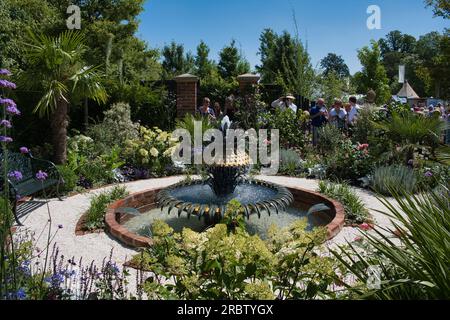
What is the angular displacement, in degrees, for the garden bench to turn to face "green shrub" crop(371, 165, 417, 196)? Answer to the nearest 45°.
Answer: approximately 45° to its left

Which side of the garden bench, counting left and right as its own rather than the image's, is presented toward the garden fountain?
front

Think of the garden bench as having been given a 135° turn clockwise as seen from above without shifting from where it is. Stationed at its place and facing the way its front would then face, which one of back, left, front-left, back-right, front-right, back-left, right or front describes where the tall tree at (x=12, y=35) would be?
right

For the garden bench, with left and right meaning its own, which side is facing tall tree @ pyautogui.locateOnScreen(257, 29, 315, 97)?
left

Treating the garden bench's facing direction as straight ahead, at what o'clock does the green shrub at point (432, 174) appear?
The green shrub is roughly at 11 o'clock from the garden bench.

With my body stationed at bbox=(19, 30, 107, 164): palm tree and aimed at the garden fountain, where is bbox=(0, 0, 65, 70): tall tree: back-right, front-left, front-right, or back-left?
back-left

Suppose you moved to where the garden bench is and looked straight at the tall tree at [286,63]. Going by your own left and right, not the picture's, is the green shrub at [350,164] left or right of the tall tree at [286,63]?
right

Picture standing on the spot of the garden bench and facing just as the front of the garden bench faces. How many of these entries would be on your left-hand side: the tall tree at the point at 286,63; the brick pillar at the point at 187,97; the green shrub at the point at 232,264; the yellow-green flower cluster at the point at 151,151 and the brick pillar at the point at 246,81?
4

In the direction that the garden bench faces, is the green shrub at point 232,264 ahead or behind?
ahead

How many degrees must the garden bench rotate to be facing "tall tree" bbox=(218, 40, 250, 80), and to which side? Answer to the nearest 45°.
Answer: approximately 90° to its left

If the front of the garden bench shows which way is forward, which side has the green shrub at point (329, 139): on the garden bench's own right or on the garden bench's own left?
on the garden bench's own left

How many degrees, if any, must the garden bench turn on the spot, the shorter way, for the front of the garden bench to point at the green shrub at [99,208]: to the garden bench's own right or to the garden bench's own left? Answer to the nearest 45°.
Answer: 0° — it already faces it

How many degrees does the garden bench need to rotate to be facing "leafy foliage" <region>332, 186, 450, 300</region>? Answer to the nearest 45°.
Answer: approximately 45° to its right

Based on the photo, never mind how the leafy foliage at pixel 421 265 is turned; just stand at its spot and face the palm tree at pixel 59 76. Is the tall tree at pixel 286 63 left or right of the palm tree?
right

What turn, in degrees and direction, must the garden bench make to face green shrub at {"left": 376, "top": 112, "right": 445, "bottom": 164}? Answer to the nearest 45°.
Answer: approximately 45° to its left

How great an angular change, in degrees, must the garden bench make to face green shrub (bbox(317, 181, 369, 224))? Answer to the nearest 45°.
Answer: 0° — it already faces it

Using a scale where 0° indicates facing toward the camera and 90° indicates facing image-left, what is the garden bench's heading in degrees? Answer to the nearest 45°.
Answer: approximately 315°
